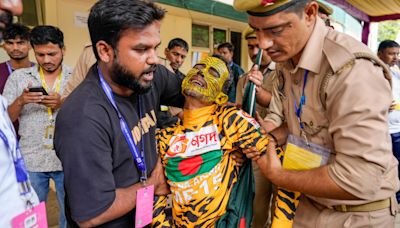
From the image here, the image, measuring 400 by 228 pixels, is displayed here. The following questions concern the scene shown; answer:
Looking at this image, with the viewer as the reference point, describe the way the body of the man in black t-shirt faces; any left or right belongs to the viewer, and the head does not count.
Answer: facing the viewer and to the right of the viewer

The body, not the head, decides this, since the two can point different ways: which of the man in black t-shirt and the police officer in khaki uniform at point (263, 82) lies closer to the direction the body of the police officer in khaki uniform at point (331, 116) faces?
the man in black t-shirt

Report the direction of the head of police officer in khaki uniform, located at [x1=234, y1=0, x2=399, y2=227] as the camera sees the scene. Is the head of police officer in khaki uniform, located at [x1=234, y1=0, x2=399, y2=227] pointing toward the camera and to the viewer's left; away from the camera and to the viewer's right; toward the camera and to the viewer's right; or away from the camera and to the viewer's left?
toward the camera and to the viewer's left

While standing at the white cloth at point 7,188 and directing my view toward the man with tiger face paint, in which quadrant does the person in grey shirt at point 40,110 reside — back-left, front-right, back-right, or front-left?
front-left

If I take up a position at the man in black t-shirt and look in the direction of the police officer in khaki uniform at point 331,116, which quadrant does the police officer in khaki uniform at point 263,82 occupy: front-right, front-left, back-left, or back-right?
front-left

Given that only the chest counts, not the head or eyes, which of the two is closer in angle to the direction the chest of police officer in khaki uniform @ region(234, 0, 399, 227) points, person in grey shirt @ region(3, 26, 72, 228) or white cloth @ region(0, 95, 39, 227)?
the white cloth

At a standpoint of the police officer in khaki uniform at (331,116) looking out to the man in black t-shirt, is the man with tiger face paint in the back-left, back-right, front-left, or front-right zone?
front-right

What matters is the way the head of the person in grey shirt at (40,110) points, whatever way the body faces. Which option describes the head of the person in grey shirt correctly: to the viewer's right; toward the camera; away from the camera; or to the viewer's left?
toward the camera

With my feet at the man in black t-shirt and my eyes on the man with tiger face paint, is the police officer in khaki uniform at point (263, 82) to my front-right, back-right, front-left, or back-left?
front-left

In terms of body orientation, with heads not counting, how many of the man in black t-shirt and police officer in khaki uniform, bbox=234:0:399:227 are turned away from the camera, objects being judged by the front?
0

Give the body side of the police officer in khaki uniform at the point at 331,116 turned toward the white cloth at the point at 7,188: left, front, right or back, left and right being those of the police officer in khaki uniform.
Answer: front

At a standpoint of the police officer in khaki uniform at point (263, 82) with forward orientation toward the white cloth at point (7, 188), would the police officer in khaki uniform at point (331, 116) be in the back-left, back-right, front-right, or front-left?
front-left

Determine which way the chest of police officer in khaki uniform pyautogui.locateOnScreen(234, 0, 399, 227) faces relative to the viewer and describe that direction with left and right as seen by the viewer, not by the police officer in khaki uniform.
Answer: facing the viewer and to the left of the viewer

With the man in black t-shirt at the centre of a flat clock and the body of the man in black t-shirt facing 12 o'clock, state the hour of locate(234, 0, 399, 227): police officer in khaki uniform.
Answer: The police officer in khaki uniform is roughly at 11 o'clock from the man in black t-shirt.
